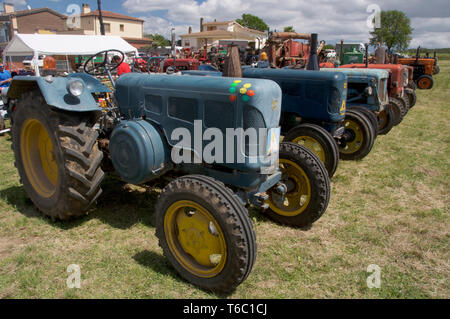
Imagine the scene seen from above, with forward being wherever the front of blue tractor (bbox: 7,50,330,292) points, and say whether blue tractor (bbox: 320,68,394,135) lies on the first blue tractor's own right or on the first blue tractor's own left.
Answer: on the first blue tractor's own left

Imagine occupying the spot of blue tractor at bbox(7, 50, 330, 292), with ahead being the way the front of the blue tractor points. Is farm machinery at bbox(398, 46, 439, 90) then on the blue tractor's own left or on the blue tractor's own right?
on the blue tractor's own left

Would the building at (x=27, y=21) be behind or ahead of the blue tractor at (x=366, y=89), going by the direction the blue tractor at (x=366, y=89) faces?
behind

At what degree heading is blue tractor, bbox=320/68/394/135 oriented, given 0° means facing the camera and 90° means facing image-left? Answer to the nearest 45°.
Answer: approximately 315°

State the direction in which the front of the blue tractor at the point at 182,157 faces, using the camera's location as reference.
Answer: facing the viewer and to the right of the viewer

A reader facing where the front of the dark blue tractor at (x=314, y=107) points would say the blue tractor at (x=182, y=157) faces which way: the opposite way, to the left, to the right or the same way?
the same way

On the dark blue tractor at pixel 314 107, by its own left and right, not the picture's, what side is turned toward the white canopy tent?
back

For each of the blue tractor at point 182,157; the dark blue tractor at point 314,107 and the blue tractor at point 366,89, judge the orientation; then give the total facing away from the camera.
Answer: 0

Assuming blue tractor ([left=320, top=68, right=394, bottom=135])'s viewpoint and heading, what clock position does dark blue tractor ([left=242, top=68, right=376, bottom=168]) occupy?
The dark blue tractor is roughly at 2 o'clock from the blue tractor.

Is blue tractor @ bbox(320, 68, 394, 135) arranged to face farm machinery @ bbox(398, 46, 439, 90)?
no

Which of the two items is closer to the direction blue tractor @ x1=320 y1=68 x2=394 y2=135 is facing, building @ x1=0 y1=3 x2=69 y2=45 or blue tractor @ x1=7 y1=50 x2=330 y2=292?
the blue tractor

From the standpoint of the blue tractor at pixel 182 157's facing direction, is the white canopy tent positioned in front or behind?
behind

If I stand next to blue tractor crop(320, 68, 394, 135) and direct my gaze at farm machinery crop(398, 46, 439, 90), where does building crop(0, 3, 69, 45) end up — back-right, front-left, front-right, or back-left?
front-left

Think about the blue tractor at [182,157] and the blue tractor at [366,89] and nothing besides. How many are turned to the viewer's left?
0

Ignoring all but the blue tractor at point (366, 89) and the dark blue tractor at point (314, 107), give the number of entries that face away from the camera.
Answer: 0

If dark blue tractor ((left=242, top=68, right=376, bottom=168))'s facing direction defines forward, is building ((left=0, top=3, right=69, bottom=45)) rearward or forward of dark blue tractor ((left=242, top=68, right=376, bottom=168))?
rearward
